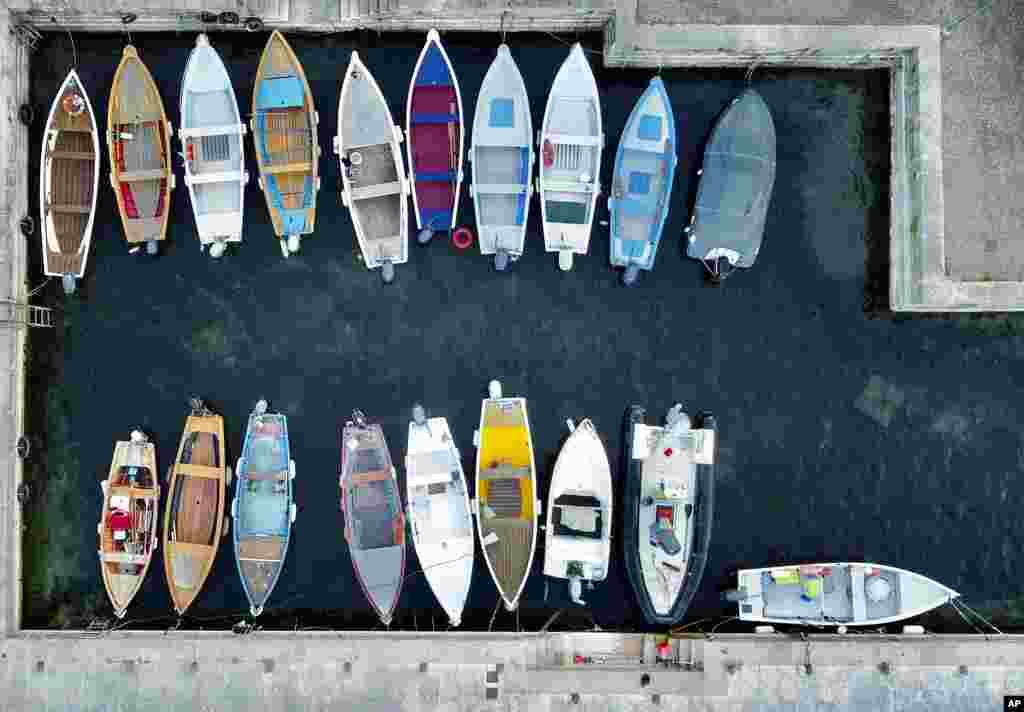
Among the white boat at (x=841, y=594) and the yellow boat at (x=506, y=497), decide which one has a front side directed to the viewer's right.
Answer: the white boat

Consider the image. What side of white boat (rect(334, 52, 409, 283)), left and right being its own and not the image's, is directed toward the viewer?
back

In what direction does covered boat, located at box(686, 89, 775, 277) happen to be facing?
away from the camera

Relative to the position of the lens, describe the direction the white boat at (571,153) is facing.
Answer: facing away from the viewer

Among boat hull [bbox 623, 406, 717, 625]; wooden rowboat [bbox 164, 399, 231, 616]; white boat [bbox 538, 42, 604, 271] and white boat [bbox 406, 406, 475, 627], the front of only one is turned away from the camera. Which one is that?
white boat [bbox 538, 42, 604, 271]

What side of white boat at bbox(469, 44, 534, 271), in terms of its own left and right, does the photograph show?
back

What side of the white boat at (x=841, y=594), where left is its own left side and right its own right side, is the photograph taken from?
right

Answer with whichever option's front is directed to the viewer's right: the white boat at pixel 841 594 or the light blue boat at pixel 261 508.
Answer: the white boat

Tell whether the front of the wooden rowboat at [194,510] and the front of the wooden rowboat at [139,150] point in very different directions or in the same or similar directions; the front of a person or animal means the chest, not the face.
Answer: very different directions

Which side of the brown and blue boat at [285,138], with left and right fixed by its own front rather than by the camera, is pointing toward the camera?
back

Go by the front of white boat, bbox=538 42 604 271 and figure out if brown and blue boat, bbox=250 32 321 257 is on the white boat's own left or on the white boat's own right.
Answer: on the white boat's own left
